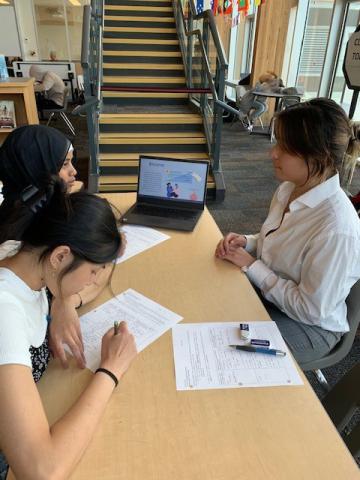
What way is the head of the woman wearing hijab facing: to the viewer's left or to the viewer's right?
to the viewer's right

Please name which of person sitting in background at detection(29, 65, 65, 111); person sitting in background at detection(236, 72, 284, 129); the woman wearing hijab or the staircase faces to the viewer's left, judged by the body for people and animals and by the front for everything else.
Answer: person sitting in background at detection(29, 65, 65, 111)

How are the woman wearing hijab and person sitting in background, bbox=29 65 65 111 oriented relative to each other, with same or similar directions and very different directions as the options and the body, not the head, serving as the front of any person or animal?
very different directions

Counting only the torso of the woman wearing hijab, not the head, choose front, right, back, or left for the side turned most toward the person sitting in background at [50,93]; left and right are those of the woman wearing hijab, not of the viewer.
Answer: left

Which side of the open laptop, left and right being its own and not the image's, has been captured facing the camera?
front

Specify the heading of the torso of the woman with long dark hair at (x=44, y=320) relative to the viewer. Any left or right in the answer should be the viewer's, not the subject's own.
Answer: facing to the right of the viewer

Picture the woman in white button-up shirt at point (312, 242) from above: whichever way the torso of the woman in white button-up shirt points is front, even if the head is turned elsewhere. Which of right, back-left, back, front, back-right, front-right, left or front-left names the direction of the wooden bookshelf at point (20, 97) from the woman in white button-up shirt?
front-right

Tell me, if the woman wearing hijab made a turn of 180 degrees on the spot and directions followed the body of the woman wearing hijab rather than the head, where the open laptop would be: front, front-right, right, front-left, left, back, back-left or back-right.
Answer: back

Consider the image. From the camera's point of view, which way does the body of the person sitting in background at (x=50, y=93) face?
to the viewer's left

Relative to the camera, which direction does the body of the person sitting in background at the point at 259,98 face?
to the viewer's right

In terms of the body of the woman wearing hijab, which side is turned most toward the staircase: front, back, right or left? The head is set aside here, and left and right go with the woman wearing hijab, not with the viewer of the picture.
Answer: left

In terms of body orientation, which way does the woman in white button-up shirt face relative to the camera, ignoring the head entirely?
to the viewer's left

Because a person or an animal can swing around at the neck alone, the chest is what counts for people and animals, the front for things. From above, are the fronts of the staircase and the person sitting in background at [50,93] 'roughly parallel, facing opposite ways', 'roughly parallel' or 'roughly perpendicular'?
roughly perpendicular

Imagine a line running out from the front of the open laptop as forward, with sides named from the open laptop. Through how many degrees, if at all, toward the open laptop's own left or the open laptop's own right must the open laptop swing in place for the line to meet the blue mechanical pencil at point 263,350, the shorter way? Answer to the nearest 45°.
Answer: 0° — it already faces it

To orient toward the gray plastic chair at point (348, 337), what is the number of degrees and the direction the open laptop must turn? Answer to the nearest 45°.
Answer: approximately 45° to its left

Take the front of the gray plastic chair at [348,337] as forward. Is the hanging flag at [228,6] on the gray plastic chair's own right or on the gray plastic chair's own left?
on the gray plastic chair's own right

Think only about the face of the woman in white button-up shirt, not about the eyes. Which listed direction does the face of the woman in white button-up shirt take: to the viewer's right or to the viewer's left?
to the viewer's left

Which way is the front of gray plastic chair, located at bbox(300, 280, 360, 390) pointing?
to the viewer's left

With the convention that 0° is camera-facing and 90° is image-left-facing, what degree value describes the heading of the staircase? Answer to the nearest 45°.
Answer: approximately 0°
